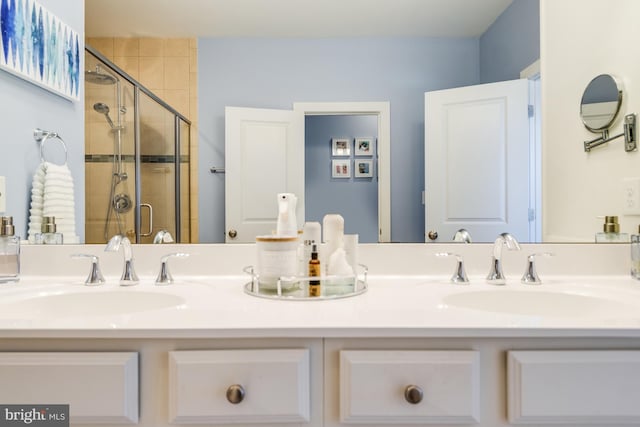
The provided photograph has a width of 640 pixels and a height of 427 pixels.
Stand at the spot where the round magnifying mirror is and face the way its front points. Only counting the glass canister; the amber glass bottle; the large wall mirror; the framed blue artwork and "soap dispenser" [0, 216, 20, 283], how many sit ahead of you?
5

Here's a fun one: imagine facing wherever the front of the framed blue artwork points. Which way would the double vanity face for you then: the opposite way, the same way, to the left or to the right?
to the right

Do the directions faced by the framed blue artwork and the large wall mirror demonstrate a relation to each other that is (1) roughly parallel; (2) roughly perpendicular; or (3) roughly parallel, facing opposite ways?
roughly perpendicular

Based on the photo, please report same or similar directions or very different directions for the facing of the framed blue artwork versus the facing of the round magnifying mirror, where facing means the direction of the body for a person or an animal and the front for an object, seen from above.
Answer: very different directions

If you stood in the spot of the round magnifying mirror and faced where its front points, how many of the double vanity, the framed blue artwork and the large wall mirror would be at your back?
0

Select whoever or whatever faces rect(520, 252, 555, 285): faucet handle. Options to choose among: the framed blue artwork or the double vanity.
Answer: the framed blue artwork

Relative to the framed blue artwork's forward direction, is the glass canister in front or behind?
in front

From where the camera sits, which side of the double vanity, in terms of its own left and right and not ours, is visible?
front

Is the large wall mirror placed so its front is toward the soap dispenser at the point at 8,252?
no

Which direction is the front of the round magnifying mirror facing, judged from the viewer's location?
facing the viewer and to the left of the viewer

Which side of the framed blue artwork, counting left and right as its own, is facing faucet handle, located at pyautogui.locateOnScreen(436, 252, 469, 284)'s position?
front

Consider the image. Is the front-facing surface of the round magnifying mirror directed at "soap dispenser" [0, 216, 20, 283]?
yes

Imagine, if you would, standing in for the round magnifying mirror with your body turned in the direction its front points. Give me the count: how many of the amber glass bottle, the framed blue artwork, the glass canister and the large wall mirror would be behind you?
0

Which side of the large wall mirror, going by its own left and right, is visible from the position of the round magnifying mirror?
left

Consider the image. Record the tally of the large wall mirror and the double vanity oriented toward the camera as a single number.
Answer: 2

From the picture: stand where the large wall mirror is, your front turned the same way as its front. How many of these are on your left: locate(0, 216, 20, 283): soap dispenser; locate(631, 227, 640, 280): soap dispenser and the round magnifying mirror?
2

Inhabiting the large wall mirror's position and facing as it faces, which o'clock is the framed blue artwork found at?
The framed blue artwork is roughly at 3 o'clock from the large wall mirror.

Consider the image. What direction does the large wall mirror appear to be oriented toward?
toward the camera
